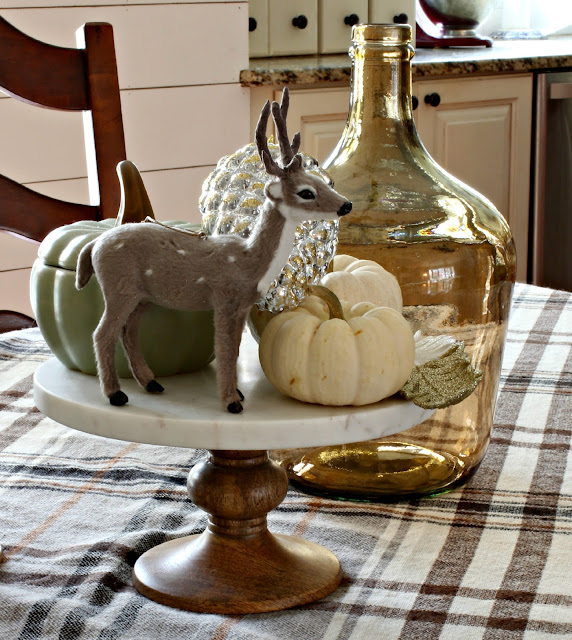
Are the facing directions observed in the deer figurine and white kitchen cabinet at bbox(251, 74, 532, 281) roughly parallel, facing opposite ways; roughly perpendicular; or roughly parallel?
roughly perpendicular

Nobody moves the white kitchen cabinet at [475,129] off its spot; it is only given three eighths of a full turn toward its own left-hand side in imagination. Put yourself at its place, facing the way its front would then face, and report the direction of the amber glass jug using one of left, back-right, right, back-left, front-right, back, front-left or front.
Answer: back-right

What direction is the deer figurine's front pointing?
to the viewer's right

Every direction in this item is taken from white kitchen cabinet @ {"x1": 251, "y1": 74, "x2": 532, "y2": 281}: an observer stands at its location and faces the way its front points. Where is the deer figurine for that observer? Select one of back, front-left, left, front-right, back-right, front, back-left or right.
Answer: front

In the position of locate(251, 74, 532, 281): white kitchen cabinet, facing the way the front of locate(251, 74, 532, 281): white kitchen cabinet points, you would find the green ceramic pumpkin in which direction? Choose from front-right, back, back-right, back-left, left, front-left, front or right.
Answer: front

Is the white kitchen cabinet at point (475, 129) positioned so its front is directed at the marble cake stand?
yes

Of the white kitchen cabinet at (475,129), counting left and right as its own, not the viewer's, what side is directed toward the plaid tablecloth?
front

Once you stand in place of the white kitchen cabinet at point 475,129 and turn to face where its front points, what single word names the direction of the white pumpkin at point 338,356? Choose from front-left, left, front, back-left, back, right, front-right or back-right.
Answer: front

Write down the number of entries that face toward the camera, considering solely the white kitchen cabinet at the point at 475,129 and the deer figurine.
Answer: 1

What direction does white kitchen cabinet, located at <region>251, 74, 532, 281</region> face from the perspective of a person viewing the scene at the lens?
facing the viewer
